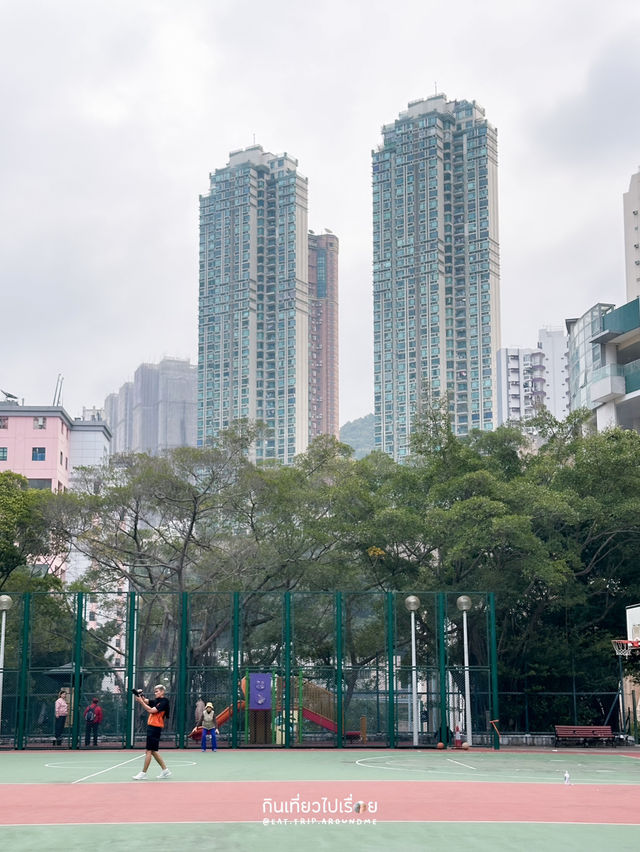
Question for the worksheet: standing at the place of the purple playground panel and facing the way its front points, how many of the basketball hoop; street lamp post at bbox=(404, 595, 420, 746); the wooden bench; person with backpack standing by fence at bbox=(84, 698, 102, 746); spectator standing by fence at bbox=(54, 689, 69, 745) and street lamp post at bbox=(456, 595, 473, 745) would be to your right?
2

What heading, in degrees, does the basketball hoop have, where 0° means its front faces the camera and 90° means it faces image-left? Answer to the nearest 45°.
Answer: approximately 90°

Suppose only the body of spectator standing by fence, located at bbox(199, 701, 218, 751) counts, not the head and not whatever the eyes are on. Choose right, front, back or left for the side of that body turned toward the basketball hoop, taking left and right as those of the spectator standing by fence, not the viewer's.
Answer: left

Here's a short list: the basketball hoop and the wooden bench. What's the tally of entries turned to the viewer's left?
1

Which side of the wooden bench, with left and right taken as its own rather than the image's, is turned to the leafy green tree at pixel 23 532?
right

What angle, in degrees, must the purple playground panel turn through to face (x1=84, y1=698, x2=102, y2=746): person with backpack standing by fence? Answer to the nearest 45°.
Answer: approximately 90° to its right

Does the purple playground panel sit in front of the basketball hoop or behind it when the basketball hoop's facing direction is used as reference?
in front

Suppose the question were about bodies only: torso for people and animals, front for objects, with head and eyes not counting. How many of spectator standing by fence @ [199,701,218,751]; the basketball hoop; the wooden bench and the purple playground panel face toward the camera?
3

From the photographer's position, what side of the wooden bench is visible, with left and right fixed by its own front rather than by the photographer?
front

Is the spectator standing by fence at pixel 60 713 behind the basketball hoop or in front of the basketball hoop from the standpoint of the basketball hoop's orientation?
in front

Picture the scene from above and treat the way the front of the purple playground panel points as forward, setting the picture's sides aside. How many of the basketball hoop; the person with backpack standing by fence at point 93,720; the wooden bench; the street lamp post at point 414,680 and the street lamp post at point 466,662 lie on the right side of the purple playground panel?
1

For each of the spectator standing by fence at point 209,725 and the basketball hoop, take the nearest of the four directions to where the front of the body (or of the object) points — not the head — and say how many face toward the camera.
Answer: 1

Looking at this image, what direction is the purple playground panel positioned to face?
toward the camera
